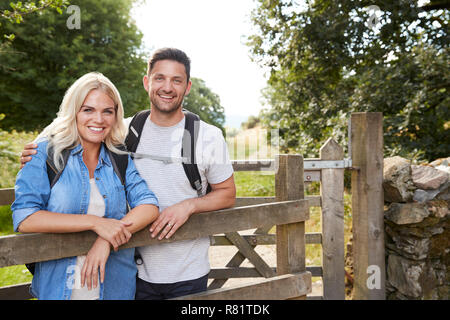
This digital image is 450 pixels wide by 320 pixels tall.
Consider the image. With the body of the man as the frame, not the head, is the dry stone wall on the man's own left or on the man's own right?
on the man's own left

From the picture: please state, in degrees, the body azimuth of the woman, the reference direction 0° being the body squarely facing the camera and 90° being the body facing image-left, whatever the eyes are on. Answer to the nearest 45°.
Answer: approximately 0°

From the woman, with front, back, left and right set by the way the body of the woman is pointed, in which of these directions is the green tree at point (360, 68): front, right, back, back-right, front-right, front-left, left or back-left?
back-left

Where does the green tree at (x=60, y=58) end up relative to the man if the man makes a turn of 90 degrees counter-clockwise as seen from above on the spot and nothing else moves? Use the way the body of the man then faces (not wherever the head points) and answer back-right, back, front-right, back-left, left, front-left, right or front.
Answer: left

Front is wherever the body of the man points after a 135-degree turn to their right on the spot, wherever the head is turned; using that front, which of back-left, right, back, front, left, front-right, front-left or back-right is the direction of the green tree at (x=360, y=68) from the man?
right

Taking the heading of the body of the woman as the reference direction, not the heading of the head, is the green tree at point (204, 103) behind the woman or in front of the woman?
behind

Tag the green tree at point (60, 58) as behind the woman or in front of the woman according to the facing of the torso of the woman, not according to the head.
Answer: behind

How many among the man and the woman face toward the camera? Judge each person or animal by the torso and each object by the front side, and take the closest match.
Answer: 2
